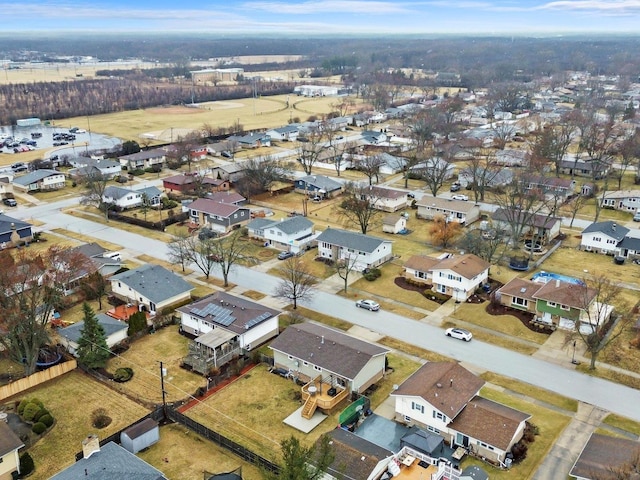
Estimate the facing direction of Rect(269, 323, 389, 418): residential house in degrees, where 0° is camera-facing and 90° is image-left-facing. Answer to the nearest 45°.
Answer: approximately 225°

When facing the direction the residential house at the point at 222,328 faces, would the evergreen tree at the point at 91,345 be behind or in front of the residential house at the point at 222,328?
behind

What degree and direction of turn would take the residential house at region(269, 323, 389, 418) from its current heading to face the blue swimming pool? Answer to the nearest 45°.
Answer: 0° — it already faces it

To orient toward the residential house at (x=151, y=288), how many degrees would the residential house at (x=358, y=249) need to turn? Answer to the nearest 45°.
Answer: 0° — it already faces it

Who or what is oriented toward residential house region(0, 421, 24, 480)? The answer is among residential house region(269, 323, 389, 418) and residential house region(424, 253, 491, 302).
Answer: residential house region(424, 253, 491, 302)

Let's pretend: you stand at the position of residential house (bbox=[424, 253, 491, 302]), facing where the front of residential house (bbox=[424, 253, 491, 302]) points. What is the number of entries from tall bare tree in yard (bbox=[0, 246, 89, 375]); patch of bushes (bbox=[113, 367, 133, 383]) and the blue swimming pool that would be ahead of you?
2

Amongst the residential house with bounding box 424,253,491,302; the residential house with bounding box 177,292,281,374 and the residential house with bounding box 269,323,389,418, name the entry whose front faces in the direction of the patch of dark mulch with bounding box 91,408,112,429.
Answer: the residential house with bounding box 424,253,491,302

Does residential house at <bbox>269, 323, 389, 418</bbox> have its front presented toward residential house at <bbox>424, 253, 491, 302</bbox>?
yes

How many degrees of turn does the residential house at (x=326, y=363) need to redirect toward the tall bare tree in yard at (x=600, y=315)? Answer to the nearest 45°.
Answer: approximately 45° to its right
